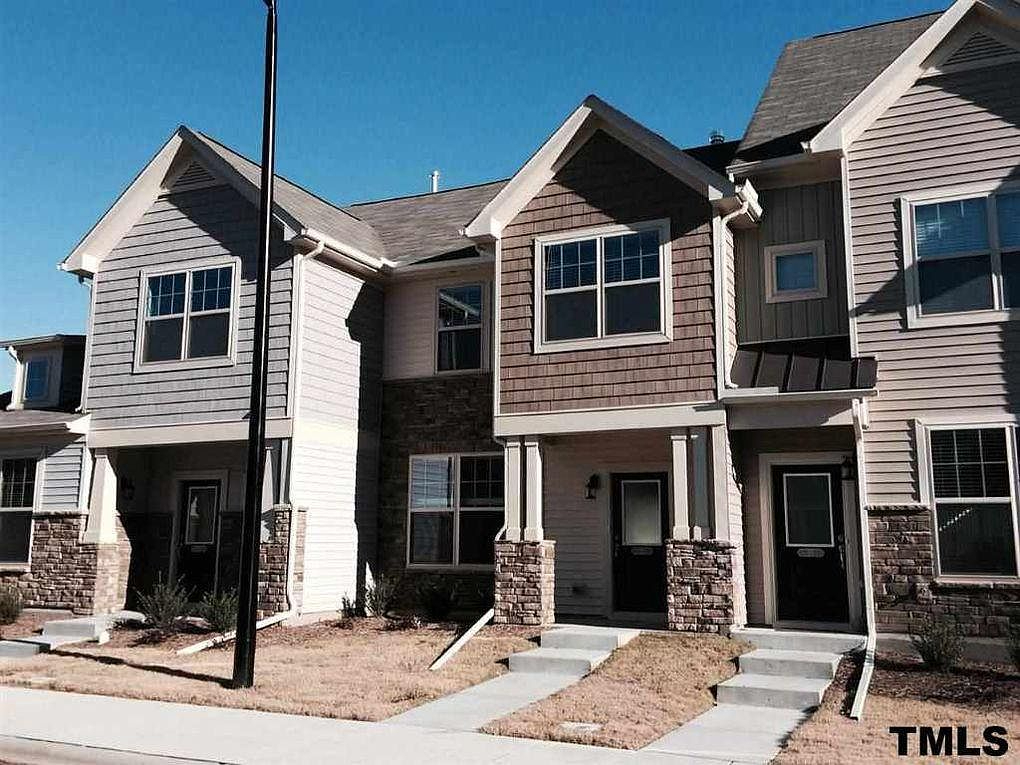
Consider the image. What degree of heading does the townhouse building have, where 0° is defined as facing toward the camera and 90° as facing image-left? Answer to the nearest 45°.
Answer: approximately 0°

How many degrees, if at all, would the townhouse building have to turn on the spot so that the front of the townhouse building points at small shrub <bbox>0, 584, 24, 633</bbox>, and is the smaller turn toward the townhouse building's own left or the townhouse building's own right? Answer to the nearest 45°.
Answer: approximately 90° to the townhouse building's own right

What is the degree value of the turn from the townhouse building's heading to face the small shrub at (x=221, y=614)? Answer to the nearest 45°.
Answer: approximately 90° to its right
